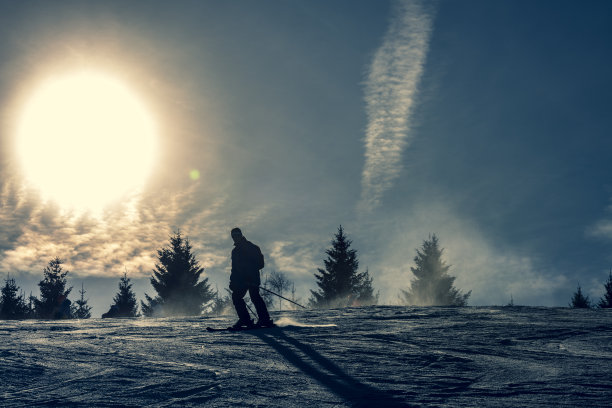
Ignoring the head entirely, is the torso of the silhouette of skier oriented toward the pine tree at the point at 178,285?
no

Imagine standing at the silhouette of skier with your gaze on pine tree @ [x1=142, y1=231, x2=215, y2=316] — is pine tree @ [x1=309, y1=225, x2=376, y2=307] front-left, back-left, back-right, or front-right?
front-right

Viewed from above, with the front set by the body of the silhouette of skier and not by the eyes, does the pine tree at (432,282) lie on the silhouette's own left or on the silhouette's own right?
on the silhouette's own right

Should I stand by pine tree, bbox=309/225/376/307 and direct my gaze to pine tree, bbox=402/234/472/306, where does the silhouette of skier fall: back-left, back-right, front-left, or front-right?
back-right

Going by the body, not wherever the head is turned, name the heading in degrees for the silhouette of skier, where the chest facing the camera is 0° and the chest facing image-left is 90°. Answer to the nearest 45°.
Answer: approximately 90°

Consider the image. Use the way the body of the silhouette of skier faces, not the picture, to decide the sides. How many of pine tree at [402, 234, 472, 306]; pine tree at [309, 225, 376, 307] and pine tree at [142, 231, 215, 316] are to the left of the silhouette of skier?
0

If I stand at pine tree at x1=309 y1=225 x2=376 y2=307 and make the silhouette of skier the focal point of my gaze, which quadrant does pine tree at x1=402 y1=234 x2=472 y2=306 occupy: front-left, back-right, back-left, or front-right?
back-left

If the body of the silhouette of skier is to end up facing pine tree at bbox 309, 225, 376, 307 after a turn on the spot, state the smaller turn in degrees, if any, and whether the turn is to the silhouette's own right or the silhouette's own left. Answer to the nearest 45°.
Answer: approximately 90° to the silhouette's own right
